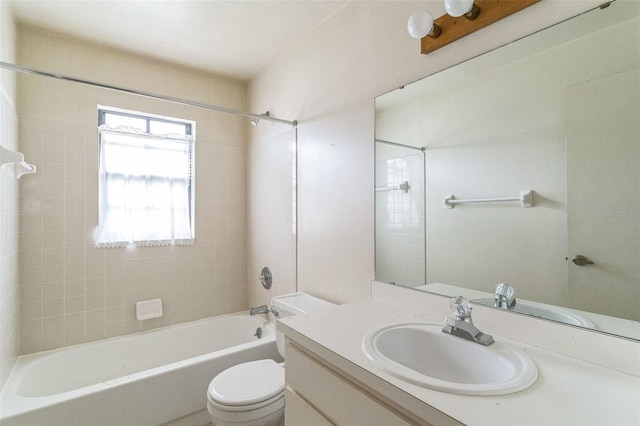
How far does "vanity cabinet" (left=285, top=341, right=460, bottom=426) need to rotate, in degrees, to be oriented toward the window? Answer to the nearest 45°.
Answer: approximately 90° to its right

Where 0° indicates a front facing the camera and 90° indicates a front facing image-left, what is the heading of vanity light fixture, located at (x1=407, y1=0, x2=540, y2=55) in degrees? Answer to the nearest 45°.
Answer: approximately 45°
